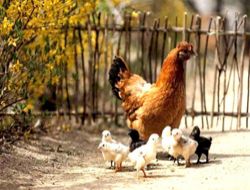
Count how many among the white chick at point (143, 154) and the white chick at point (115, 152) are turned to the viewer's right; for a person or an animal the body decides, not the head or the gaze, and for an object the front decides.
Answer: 1

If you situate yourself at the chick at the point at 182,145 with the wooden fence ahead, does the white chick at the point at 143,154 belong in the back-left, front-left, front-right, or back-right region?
back-left

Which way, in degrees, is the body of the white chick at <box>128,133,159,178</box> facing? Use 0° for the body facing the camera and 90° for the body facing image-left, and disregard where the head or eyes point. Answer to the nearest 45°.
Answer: approximately 270°

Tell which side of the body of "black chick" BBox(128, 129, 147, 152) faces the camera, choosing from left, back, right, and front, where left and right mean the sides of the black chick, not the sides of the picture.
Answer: left

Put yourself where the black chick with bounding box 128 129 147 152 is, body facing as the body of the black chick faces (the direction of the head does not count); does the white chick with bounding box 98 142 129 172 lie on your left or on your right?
on your left

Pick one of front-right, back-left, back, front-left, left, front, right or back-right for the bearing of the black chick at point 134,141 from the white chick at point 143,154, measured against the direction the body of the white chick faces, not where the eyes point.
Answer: left

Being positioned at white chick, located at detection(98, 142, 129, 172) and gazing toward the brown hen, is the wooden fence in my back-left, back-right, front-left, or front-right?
front-left

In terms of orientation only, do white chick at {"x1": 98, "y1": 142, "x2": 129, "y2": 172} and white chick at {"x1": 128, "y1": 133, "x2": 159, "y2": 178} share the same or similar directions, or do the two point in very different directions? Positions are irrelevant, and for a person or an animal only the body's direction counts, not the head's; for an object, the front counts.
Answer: very different directions

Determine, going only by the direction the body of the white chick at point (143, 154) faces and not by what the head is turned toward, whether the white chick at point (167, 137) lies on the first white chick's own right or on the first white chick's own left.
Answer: on the first white chick's own left

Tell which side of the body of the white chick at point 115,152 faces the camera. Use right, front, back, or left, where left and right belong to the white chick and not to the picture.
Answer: left

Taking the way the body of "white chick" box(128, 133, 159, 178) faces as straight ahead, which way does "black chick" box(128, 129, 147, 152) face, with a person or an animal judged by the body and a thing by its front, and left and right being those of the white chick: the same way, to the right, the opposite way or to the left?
the opposite way

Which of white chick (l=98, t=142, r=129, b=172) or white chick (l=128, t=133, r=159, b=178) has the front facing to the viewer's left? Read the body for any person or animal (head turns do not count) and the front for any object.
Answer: white chick (l=98, t=142, r=129, b=172)
